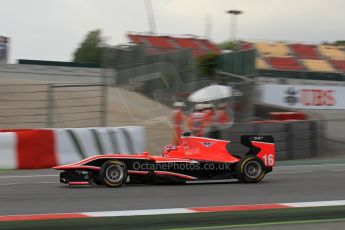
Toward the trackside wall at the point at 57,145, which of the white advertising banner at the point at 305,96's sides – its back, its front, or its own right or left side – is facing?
front

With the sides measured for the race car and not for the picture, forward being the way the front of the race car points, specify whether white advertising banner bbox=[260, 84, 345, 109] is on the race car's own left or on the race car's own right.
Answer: on the race car's own right

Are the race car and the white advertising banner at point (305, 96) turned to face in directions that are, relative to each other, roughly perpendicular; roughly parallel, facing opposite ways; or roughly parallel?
roughly perpendicular

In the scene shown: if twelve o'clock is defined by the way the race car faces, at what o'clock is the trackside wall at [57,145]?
The trackside wall is roughly at 2 o'clock from the race car.

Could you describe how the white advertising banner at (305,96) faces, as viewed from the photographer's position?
facing the viewer

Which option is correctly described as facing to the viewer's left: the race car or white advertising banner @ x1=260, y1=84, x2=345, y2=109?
the race car

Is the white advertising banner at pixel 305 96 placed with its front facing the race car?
yes

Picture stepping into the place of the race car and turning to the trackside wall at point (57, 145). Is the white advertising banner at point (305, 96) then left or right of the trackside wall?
right

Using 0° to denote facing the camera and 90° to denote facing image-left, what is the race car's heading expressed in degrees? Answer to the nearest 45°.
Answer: approximately 90°

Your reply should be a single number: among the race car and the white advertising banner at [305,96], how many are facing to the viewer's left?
1
